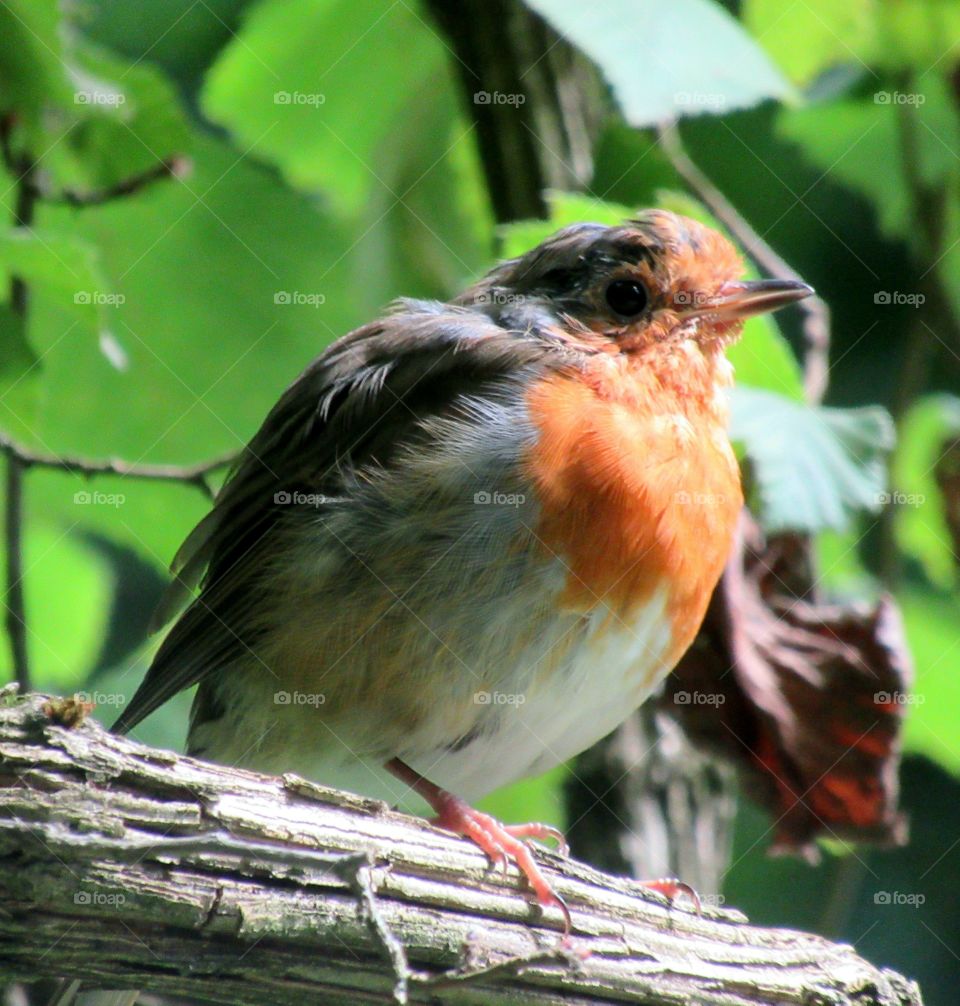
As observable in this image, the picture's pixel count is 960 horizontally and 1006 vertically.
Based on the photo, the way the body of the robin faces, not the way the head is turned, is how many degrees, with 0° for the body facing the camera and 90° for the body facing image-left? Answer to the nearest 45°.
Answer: approximately 270°

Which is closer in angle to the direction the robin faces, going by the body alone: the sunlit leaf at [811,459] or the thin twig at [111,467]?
the sunlit leaf

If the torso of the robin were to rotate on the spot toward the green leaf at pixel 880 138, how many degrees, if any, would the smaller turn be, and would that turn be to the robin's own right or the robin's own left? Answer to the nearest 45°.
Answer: approximately 45° to the robin's own left

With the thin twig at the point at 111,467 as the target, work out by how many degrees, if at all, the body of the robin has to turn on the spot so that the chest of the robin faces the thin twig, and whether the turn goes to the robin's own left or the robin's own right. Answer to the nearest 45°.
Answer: approximately 180°
